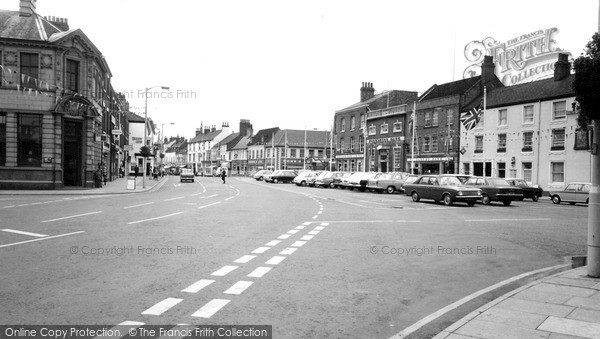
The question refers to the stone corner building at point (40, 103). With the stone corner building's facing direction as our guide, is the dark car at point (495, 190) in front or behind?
in front

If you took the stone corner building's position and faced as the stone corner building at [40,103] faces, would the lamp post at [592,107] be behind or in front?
in front

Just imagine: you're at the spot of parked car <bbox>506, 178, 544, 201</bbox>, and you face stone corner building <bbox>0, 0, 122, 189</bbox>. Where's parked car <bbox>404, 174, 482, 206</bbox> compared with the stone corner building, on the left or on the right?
left
